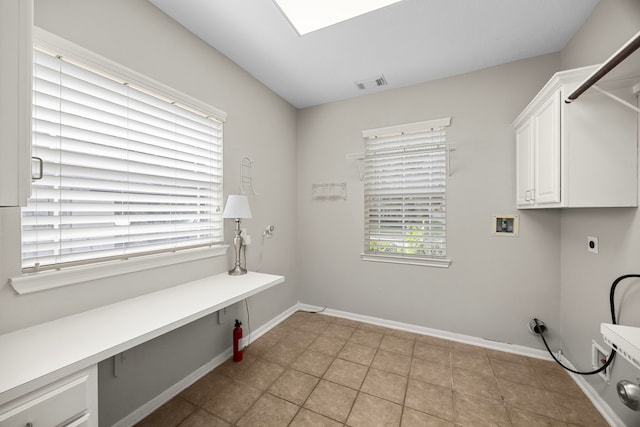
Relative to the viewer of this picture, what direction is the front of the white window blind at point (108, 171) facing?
facing the viewer and to the right of the viewer

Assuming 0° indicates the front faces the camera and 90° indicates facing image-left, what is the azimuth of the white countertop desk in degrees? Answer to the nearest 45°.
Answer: approximately 315°

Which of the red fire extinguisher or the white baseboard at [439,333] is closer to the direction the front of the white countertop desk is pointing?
the white baseboard

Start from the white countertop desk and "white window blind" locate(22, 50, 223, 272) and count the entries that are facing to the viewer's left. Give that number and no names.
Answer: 0

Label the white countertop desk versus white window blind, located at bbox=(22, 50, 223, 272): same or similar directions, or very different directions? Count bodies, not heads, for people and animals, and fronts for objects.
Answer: same or similar directions

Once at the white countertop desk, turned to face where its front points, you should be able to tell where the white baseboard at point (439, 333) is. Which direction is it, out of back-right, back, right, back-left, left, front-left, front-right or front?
front-left

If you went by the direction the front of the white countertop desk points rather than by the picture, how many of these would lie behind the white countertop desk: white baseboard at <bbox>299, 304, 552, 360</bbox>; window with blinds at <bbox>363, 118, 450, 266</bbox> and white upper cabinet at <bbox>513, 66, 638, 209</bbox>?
0

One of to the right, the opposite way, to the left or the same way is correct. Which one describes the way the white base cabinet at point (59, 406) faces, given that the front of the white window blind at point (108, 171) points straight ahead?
the same way

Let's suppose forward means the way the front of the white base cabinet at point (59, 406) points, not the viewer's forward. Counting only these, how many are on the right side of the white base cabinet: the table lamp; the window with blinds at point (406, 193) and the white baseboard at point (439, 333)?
0

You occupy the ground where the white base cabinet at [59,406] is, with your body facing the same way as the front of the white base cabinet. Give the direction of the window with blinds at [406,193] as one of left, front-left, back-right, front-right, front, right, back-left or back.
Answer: front-left
